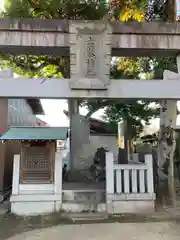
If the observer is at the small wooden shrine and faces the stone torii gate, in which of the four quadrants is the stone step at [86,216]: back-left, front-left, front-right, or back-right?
front-left

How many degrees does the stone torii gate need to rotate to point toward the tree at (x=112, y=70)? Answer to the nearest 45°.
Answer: approximately 180°

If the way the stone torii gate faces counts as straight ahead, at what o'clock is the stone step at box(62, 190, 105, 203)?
The stone step is roughly at 6 o'clock from the stone torii gate.

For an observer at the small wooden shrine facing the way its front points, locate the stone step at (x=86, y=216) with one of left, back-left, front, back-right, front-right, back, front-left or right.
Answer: front-left

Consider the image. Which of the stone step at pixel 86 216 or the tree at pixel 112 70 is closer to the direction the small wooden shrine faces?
the stone step

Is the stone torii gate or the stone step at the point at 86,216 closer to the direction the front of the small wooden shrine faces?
the stone torii gate

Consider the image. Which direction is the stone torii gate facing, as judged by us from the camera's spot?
facing the viewer

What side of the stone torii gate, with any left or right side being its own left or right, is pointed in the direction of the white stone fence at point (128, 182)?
back

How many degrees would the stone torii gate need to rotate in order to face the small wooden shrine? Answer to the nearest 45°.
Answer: approximately 135° to its right

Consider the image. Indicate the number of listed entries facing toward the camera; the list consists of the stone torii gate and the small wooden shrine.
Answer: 2

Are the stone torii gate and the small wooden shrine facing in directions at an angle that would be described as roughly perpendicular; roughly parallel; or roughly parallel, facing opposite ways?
roughly parallel

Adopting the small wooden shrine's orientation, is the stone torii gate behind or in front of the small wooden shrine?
in front

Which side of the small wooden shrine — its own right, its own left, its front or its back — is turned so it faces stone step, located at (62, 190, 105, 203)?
left
